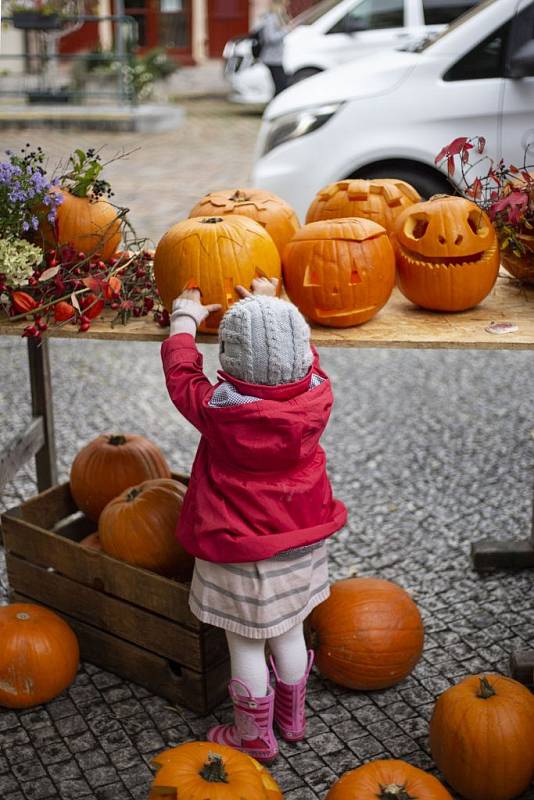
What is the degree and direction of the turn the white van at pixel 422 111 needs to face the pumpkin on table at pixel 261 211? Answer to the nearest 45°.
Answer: approximately 90° to its left

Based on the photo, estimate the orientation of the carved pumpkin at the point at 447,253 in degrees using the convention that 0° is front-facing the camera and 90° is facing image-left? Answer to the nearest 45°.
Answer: approximately 0°

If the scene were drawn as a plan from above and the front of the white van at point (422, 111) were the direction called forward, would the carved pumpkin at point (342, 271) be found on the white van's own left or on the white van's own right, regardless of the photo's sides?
on the white van's own left

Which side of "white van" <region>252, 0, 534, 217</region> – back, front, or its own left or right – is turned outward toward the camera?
left

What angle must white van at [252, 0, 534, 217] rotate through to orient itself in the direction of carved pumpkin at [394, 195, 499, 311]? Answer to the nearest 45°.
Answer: approximately 90° to its left

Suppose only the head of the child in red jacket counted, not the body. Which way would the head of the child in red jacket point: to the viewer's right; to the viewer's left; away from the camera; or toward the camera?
away from the camera

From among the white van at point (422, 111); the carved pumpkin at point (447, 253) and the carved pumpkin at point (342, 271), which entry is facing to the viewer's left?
the white van

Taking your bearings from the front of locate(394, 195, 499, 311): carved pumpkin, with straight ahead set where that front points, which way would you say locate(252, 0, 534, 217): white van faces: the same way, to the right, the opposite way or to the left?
to the right

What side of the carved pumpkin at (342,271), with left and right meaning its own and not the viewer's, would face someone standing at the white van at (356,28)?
back

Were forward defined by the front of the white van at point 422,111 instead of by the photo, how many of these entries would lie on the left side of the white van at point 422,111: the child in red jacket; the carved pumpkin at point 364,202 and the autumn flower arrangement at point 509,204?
3

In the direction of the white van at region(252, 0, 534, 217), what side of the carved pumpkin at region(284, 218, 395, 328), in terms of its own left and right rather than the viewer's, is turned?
back

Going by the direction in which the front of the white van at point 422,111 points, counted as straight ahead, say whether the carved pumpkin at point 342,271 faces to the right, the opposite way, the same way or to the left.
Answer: to the left

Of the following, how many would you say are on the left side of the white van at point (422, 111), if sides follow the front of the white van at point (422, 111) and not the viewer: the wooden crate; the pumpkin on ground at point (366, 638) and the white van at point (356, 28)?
2
